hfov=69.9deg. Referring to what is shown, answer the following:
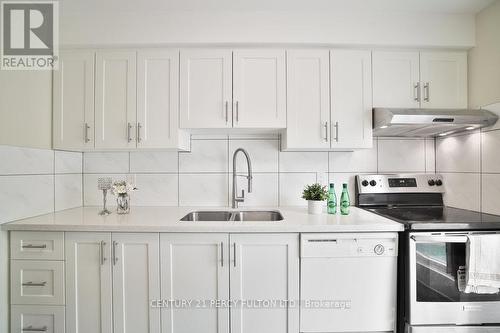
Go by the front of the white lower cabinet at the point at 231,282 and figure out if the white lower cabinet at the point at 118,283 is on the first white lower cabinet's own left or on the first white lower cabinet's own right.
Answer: on the first white lower cabinet's own right

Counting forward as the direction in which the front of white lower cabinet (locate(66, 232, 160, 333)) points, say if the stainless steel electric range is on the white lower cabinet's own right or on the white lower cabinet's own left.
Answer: on the white lower cabinet's own left

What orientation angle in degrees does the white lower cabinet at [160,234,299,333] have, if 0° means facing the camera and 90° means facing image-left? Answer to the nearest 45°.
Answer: approximately 0°

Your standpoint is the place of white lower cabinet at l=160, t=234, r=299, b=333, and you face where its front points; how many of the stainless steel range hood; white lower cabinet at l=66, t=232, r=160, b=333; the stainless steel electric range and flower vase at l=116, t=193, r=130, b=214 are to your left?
2

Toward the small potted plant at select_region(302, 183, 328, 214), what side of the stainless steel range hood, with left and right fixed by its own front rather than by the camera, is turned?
right

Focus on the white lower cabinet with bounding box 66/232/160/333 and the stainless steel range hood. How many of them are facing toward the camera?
2

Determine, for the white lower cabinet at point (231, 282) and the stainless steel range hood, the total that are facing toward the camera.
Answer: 2

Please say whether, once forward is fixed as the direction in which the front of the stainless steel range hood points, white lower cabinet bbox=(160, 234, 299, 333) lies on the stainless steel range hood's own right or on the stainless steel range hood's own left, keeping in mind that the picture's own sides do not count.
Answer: on the stainless steel range hood's own right

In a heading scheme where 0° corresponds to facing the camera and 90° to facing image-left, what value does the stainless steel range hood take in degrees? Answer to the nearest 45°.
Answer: approximately 0°

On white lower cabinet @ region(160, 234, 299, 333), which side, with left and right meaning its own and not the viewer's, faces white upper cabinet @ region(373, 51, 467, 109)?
left
